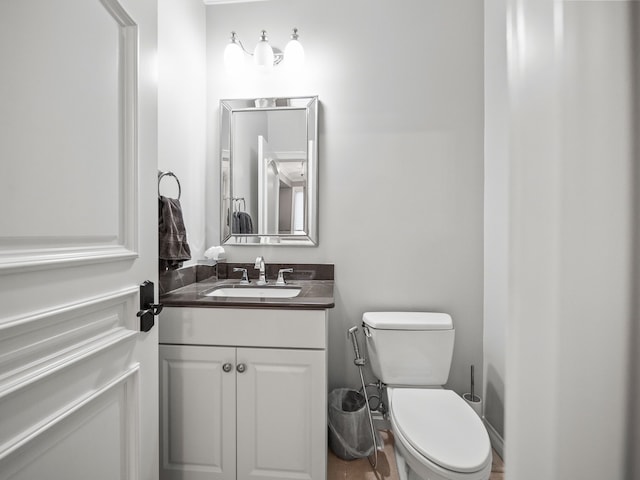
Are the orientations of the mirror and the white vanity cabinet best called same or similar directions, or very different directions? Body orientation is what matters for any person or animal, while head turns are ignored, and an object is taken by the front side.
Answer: same or similar directions

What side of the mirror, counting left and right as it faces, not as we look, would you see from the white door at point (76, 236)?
front

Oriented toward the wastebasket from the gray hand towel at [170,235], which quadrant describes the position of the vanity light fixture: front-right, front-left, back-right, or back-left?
front-left

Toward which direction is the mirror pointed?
toward the camera

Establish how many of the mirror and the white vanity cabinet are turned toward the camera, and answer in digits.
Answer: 2

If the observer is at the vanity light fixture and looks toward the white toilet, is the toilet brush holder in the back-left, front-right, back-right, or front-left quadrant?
front-left

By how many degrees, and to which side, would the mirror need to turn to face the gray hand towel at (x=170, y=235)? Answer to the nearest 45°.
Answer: approximately 45° to its right

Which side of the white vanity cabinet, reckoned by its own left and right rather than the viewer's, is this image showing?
front
